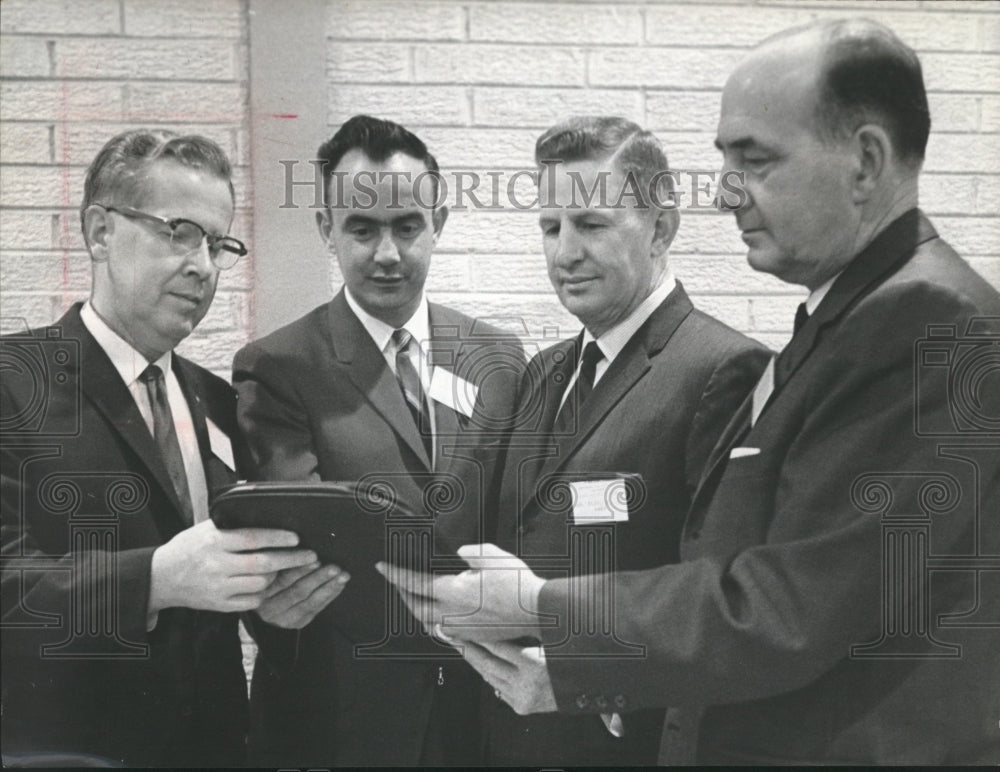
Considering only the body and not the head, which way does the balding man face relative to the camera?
to the viewer's left

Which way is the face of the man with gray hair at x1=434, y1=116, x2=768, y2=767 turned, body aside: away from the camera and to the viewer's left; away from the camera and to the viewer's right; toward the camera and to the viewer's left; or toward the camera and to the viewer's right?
toward the camera and to the viewer's left

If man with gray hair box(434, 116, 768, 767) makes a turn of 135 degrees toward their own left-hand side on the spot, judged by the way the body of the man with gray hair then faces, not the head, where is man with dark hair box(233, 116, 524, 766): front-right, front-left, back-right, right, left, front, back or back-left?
back

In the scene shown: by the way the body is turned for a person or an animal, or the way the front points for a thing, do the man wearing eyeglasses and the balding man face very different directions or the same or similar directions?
very different directions

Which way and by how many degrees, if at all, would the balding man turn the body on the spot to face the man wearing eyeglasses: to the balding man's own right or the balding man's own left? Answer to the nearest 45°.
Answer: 0° — they already face them

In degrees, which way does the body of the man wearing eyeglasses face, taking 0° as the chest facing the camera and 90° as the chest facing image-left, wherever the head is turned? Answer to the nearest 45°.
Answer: approximately 315°

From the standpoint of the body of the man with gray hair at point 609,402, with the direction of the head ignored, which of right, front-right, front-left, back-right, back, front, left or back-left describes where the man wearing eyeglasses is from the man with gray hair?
front-right

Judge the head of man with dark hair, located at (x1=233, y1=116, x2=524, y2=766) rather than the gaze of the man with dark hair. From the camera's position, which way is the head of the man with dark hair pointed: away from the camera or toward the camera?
toward the camera

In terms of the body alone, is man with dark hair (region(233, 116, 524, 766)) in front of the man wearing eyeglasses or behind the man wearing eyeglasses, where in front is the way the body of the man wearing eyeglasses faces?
in front

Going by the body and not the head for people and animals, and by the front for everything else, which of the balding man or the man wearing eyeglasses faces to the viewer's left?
the balding man

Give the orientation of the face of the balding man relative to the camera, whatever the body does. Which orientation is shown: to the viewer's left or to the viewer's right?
to the viewer's left
